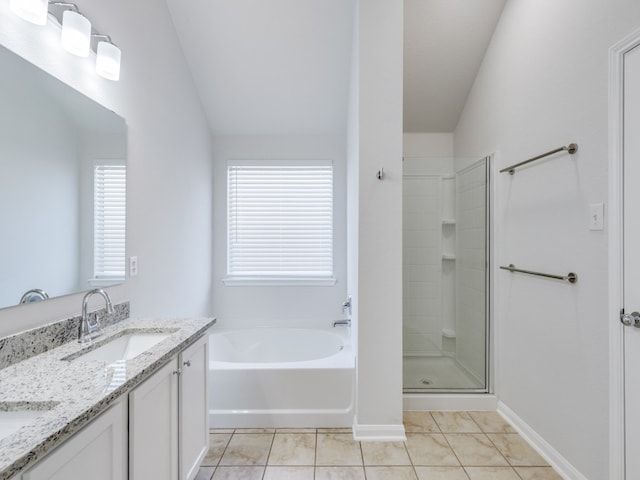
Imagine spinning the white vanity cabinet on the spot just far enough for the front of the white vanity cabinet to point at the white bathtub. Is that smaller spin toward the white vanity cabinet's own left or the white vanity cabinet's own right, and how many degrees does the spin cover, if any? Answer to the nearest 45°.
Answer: approximately 90° to the white vanity cabinet's own left

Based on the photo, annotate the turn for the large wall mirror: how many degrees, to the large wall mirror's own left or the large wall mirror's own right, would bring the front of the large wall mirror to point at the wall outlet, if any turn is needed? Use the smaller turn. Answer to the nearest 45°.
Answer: approximately 90° to the large wall mirror's own left

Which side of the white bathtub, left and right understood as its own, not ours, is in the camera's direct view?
front

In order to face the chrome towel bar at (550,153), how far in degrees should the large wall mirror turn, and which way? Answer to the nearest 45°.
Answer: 0° — it already faces it

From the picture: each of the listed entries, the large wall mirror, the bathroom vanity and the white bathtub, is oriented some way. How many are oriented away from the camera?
0

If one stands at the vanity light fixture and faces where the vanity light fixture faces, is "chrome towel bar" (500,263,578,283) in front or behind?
in front

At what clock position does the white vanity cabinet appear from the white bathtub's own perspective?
The white vanity cabinet is roughly at 1 o'clock from the white bathtub.

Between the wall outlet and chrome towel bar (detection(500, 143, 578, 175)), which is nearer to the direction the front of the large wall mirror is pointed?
the chrome towel bar

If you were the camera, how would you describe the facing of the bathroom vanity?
facing the viewer and to the right of the viewer

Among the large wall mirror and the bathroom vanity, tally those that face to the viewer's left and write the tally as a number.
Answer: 0

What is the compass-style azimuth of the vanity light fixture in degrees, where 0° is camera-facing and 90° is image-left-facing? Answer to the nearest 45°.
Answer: approximately 315°

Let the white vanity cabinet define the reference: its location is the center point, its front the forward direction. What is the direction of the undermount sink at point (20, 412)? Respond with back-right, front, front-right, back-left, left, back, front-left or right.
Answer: right

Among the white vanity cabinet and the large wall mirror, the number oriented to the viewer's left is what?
0

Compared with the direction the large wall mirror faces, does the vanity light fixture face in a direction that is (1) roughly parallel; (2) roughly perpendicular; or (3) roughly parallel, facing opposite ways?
roughly parallel
